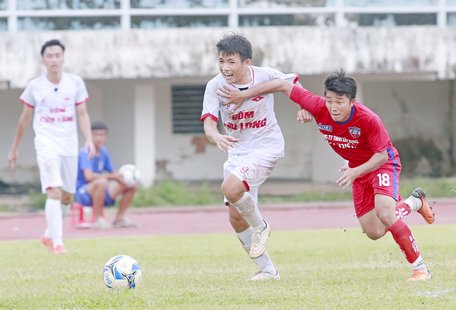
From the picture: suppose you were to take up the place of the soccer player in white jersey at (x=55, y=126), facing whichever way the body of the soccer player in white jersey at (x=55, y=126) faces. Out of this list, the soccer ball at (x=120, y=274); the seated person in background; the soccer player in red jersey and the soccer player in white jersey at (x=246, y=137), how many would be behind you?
1

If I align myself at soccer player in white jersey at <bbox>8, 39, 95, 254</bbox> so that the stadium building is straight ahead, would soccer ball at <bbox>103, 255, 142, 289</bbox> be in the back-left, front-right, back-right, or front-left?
back-right

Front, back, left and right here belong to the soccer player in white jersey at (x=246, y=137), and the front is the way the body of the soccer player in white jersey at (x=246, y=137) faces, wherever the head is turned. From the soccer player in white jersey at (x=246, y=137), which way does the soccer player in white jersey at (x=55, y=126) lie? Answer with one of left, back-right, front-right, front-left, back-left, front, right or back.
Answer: right

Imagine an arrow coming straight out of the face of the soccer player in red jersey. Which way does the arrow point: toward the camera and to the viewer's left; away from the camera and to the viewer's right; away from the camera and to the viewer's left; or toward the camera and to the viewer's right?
toward the camera and to the viewer's left

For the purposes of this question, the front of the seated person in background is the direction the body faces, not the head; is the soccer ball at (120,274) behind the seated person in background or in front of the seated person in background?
in front

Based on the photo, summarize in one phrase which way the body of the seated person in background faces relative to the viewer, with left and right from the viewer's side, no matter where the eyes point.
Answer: facing the viewer and to the right of the viewer

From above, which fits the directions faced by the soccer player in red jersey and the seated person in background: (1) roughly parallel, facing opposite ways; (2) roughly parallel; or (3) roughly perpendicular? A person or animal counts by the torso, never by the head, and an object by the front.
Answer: roughly perpendicular

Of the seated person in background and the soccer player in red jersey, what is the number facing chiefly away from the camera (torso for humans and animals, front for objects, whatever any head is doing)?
0

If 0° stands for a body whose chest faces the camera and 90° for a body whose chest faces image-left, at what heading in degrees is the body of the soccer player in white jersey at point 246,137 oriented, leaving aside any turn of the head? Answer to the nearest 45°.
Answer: approximately 45°

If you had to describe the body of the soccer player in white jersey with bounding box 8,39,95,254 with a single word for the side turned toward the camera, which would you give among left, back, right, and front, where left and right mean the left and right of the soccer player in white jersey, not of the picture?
front

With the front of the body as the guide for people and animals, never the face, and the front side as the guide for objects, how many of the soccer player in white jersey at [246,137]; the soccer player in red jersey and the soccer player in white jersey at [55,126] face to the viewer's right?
0
